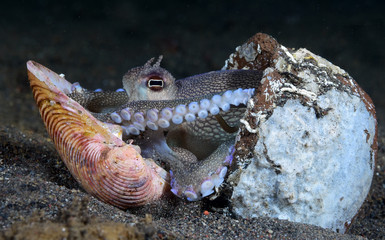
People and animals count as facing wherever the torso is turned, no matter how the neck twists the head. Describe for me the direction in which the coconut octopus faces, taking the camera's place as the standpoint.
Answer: facing to the left of the viewer

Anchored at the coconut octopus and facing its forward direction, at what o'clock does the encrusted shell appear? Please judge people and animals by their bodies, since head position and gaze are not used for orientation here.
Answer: The encrusted shell is roughly at 6 o'clock from the coconut octopus.
